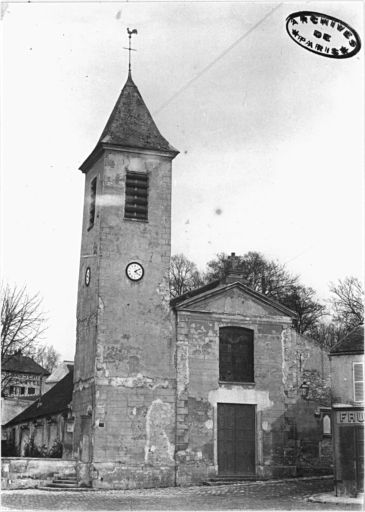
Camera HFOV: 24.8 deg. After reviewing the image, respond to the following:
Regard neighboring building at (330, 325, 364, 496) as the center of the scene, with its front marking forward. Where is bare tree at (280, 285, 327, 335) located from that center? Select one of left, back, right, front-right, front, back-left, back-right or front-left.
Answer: back

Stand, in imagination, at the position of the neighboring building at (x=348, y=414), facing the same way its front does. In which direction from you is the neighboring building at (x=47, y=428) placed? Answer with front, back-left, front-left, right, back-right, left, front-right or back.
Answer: back-right

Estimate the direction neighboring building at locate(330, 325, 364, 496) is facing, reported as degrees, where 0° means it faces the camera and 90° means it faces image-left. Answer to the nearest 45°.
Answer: approximately 0°

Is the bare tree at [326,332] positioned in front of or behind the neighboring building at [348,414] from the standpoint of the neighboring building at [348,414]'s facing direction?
behind

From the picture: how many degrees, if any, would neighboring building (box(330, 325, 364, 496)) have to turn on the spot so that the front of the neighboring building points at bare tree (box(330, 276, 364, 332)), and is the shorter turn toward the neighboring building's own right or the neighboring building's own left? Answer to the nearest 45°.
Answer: approximately 180°

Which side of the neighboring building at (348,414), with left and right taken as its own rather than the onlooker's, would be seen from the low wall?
right

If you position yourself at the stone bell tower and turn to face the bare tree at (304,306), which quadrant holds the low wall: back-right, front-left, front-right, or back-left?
back-left

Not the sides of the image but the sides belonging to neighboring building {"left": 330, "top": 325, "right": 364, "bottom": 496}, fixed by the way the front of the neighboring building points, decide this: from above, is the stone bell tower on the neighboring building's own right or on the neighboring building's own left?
on the neighboring building's own right
